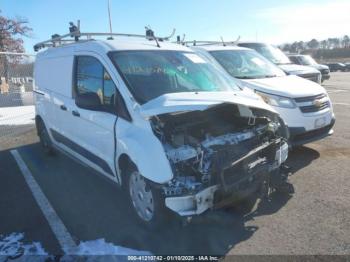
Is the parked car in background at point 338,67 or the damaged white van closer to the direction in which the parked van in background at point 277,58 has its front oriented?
the damaged white van

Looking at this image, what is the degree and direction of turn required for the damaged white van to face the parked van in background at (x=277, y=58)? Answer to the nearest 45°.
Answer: approximately 90° to its left

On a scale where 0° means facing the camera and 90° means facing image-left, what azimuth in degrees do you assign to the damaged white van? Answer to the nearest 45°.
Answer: approximately 315°

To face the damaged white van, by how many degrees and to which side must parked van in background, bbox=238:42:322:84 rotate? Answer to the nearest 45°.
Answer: approximately 45° to its right

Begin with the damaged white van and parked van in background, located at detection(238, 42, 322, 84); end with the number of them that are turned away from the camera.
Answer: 0

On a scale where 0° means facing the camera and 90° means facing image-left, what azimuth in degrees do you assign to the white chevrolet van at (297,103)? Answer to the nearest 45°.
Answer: approximately 315°

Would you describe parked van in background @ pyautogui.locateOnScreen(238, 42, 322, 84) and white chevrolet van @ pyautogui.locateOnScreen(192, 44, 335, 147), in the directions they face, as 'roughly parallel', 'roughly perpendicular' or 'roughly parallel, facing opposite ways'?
roughly parallel

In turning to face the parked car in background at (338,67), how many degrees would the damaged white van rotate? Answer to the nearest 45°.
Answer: approximately 90° to its left

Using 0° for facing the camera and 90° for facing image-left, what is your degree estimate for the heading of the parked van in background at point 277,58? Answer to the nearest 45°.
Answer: approximately 315°

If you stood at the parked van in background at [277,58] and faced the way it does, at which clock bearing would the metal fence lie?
The metal fence is roughly at 4 o'clock from the parked van in background.

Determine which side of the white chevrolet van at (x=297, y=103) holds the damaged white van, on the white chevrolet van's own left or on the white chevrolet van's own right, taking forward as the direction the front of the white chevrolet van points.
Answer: on the white chevrolet van's own right

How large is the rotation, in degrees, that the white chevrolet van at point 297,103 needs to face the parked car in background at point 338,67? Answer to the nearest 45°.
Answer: approximately 135° to its left

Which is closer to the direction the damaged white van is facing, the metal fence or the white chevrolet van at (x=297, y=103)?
the white chevrolet van
